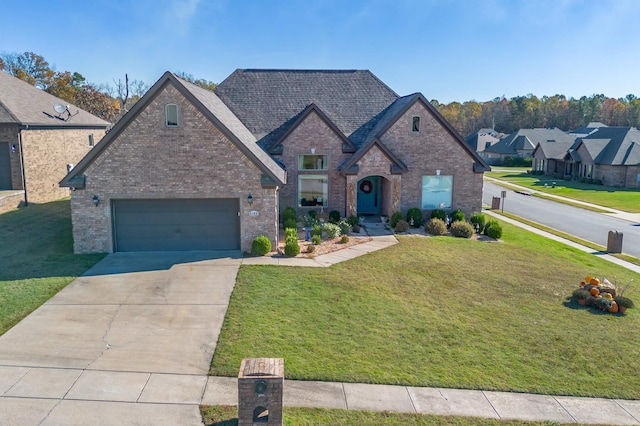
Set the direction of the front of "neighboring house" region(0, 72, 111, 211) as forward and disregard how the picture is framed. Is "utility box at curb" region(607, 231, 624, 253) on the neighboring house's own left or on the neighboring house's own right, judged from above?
on the neighboring house's own left

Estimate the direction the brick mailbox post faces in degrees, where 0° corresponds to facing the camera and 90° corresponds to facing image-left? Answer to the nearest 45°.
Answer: approximately 0°

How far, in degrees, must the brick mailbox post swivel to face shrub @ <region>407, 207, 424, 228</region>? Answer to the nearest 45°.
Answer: approximately 135° to its left

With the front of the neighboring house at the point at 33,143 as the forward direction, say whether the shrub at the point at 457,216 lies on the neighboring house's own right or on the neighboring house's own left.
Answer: on the neighboring house's own left

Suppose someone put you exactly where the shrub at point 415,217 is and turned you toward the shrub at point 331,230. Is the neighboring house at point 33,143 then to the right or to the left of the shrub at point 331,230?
right

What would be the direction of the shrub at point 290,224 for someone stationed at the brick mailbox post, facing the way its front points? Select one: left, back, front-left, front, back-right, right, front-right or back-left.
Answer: back

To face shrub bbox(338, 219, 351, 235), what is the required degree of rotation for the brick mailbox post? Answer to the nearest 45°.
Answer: approximately 180°

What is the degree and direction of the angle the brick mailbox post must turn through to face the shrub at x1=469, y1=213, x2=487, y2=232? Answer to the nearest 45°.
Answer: approximately 135° to its left

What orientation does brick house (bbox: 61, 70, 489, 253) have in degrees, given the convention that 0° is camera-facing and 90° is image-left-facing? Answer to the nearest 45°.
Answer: approximately 0°

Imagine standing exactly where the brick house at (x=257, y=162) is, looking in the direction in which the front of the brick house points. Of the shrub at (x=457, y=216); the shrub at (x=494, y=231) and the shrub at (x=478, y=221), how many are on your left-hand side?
3

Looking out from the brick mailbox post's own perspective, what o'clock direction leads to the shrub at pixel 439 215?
The shrub is roughly at 7 o'clock from the brick mailbox post.

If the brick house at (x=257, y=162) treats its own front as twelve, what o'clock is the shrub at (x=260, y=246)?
The shrub is roughly at 12 o'clock from the brick house.

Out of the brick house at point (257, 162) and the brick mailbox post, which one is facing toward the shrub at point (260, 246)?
the brick house

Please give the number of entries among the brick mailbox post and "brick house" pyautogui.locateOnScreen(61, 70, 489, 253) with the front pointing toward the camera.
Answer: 2
